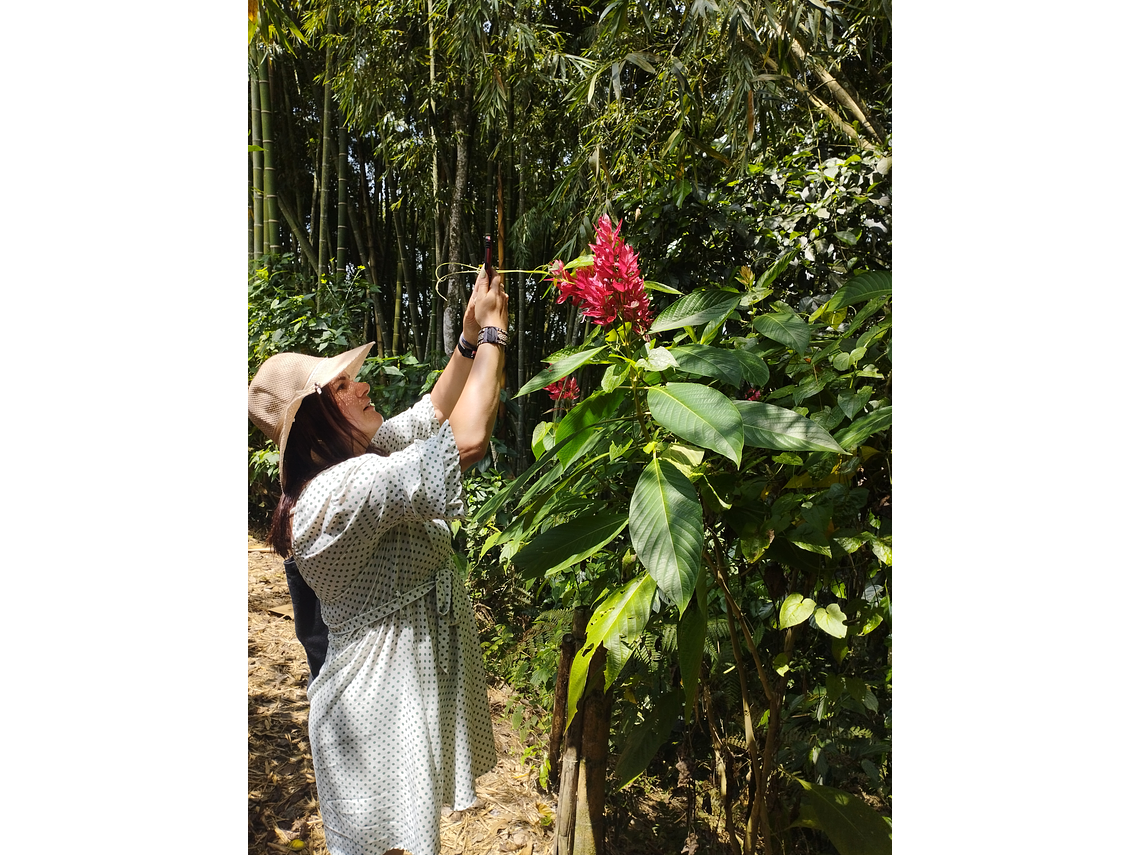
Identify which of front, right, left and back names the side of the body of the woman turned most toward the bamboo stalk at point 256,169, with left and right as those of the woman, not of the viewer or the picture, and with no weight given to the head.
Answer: left

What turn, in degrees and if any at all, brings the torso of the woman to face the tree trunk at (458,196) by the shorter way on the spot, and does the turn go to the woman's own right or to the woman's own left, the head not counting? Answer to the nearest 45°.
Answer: approximately 90° to the woman's own left

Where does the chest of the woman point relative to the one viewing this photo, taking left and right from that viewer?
facing to the right of the viewer
